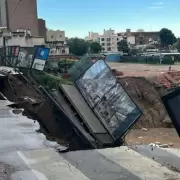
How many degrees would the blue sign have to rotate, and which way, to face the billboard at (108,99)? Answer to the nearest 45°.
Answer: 0° — it already faces it

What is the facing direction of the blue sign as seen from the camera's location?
facing the viewer
